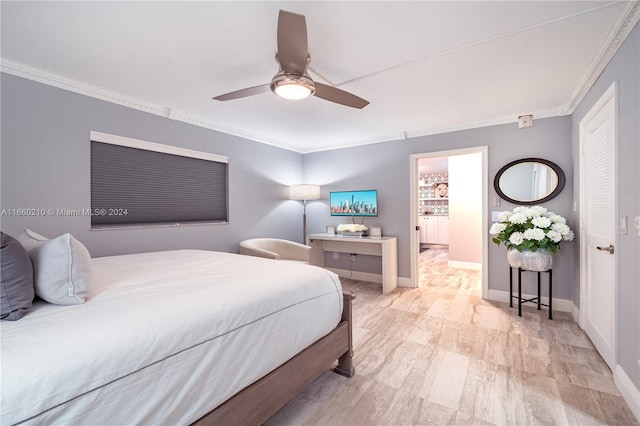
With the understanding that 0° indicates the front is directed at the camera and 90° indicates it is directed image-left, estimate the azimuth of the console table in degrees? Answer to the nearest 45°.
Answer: approximately 45°

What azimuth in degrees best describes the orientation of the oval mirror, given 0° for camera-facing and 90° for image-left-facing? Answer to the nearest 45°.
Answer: approximately 0°

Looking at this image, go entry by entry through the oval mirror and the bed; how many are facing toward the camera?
1

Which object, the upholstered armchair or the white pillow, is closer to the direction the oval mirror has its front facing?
the white pillow

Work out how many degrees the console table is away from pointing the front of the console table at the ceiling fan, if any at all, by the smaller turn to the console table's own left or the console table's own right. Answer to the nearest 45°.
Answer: approximately 45° to the console table's own left

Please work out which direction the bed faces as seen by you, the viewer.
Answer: facing away from the viewer and to the right of the viewer

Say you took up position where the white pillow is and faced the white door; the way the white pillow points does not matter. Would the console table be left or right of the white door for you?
left

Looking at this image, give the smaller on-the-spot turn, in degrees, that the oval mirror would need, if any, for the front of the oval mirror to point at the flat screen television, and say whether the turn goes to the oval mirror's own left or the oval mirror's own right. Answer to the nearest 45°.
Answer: approximately 90° to the oval mirror's own right

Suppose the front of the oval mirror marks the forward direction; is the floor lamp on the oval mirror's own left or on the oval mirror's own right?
on the oval mirror's own right

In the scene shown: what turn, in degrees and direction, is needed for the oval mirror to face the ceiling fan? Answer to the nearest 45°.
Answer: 0° — it already faces it

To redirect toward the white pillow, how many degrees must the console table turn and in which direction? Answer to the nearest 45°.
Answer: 0° — it already faces it
